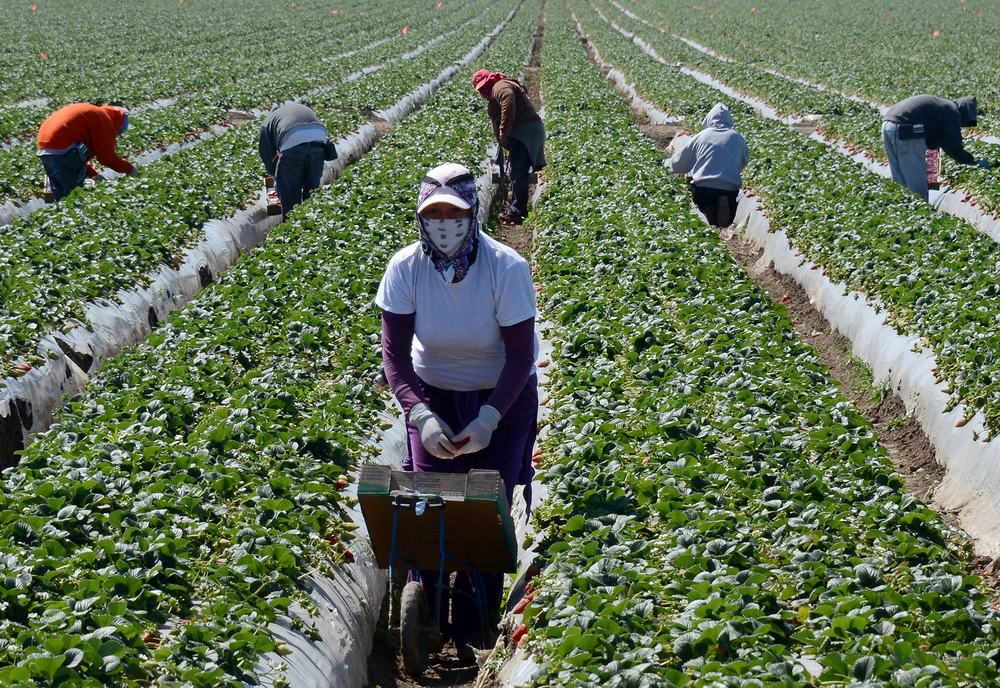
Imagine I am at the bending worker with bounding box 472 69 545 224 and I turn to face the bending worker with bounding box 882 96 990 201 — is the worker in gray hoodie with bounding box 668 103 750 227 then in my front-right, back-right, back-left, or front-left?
front-right

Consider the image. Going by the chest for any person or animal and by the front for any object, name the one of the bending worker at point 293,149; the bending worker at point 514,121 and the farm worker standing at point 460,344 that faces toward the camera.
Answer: the farm worker standing

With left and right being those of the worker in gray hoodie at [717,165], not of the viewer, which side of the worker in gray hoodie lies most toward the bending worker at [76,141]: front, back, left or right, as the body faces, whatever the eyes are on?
left

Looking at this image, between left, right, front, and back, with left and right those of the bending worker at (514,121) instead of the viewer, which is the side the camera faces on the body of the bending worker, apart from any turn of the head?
left

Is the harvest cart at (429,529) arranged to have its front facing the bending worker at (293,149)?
no

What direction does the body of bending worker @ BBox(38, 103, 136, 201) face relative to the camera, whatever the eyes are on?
to the viewer's right

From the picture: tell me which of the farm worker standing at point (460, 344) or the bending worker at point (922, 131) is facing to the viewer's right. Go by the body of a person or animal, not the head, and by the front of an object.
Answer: the bending worker

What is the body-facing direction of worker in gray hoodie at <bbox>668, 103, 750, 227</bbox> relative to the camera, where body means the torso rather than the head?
away from the camera

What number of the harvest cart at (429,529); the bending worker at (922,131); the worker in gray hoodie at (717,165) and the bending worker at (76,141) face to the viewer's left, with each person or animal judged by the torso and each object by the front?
0

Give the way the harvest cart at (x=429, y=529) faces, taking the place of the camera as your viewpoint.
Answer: facing the viewer

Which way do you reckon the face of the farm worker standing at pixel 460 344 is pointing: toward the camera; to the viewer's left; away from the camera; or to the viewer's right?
toward the camera

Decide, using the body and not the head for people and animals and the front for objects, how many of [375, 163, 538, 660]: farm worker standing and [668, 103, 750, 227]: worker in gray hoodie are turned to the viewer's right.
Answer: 0

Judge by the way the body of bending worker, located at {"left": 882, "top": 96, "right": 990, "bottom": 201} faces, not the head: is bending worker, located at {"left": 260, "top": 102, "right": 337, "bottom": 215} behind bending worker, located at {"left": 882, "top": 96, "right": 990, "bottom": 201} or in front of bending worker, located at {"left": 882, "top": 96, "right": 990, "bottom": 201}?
behind

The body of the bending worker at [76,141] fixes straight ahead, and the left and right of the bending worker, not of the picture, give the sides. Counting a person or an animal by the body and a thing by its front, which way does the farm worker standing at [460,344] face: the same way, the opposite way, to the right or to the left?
to the right

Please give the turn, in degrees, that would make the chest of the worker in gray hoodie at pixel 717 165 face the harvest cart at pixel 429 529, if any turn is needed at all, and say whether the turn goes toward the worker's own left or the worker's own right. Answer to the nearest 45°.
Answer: approximately 180°

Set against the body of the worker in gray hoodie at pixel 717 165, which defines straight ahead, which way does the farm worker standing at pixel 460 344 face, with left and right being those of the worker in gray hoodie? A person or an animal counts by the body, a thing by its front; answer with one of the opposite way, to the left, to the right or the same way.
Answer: the opposite way

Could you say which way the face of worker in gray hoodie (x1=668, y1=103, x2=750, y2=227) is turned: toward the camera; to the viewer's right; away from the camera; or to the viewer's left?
away from the camera

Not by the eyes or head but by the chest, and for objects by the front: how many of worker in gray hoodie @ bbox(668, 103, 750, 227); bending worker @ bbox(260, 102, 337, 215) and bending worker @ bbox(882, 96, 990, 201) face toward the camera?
0
